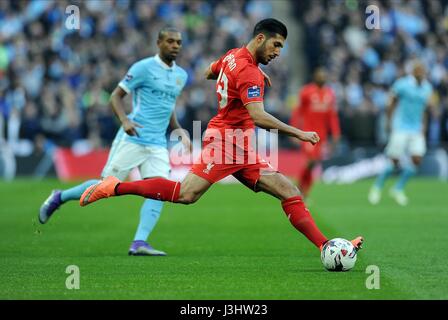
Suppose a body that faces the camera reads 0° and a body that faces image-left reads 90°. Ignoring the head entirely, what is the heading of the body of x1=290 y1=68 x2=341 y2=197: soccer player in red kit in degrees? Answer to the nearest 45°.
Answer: approximately 0°

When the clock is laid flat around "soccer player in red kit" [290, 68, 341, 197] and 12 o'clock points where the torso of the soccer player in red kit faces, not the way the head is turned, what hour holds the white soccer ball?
The white soccer ball is roughly at 12 o'clock from the soccer player in red kit.

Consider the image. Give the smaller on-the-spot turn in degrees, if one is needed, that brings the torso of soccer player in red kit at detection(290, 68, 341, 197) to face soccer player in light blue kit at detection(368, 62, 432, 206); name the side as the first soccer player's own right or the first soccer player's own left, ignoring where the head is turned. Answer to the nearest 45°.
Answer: approximately 90° to the first soccer player's own left

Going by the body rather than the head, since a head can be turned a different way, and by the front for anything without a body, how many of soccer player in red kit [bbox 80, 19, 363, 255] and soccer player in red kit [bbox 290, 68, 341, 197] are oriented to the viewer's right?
1

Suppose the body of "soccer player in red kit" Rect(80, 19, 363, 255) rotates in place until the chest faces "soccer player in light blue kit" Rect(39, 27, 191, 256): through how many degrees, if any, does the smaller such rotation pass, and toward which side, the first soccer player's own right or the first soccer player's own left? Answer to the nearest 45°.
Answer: approximately 135° to the first soccer player's own left

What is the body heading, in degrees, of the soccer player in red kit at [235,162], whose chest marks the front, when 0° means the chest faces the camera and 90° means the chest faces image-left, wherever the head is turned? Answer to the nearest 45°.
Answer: approximately 270°

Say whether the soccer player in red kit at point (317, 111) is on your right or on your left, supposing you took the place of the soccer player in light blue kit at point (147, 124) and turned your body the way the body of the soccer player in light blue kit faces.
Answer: on your left

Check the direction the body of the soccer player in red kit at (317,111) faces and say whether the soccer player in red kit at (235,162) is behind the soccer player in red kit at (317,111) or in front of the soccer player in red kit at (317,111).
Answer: in front

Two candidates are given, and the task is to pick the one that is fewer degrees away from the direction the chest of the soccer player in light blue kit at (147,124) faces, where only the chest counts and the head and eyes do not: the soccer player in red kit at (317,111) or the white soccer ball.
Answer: the white soccer ball

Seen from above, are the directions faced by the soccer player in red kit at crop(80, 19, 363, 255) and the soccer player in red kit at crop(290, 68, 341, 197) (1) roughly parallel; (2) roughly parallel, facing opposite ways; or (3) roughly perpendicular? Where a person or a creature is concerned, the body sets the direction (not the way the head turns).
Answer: roughly perpendicular
